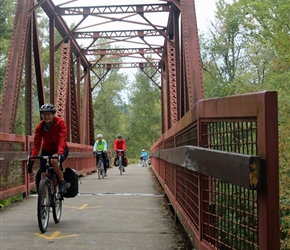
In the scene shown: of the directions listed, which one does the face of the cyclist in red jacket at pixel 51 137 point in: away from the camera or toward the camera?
toward the camera

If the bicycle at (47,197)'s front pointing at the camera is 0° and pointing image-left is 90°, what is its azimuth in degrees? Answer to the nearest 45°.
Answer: approximately 0°
